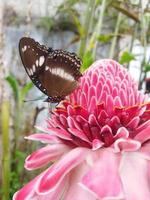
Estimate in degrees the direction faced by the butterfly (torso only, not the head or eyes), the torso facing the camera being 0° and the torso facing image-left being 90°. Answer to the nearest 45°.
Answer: approximately 90°
